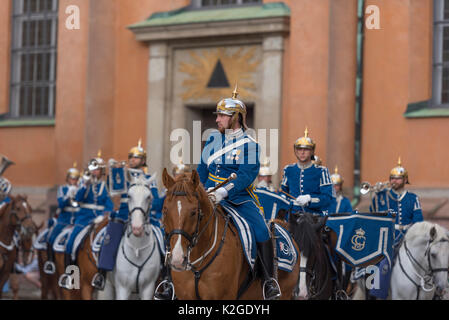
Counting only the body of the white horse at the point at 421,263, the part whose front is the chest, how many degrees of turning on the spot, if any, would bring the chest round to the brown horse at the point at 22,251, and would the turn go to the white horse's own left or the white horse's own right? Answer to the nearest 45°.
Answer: approximately 135° to the white horse's own right

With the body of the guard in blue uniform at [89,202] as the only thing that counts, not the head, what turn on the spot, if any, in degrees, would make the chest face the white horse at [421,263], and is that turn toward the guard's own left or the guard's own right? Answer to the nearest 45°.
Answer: approximately 90° to the guard's own left

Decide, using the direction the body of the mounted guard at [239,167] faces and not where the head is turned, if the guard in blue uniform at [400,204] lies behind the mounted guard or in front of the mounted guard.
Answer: behind

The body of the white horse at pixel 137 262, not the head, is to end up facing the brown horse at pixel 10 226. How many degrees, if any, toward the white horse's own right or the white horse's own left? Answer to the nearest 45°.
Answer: approximately 135° to the white horse's own right

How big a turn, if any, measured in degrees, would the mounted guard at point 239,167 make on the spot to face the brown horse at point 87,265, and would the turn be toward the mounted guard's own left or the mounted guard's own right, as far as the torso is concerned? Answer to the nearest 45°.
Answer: approximately 90° to the mounted guard's own right
